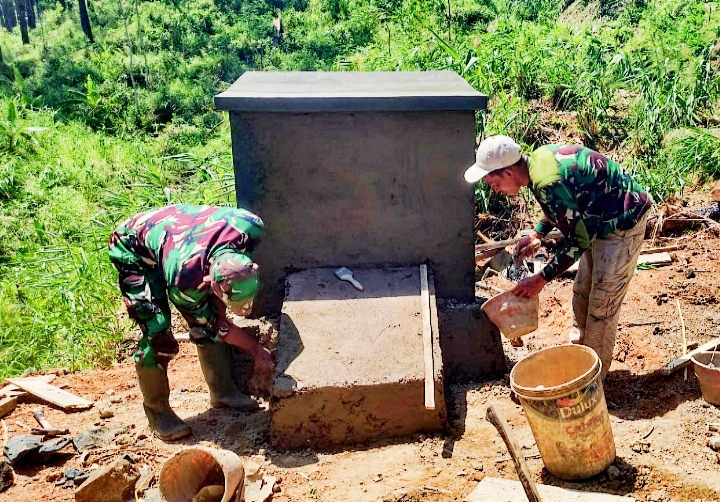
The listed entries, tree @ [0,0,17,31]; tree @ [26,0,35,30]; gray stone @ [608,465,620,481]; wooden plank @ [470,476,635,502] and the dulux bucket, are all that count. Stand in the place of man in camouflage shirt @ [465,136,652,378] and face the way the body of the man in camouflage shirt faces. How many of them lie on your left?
3

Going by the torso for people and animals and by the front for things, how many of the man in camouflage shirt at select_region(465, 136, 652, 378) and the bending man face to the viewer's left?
1

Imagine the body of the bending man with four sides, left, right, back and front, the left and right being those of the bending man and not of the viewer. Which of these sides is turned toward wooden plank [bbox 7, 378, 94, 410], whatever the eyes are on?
back

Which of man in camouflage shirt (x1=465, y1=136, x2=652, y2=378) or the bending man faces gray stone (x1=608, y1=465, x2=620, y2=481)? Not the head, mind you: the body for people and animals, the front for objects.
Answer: the bending man

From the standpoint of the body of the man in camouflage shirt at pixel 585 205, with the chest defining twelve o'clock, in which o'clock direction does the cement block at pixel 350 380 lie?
The cement block is roughly at 11 o'clock from the man in camouflage shirt.

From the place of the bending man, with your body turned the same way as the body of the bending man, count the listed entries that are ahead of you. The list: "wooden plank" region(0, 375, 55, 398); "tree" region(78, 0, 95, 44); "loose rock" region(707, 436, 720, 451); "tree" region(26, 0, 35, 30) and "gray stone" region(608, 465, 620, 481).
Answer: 2

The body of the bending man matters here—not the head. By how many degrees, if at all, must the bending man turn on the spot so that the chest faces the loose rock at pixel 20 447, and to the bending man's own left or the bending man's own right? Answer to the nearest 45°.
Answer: approximately 135° to the bending man's own right

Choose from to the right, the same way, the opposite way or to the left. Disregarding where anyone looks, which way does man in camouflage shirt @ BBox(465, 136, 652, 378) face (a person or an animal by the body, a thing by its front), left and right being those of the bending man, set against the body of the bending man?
the opposite way

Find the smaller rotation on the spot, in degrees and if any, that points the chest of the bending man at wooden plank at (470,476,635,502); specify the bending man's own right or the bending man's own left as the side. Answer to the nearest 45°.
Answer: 0° — they already face it

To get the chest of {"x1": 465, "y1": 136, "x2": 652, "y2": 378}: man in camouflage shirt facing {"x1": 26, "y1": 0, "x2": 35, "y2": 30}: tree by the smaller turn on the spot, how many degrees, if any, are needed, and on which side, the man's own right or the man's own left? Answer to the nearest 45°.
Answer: approximately 45° to the man's own right

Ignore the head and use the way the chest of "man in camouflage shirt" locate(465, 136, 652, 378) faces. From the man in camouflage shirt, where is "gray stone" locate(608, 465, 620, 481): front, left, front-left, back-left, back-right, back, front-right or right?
left

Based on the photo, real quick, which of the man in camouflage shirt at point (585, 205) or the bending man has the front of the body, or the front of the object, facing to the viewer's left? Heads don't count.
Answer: the man in camouflage shirt

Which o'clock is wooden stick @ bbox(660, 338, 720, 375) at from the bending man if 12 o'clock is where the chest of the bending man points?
The wooden stick is roughly at 11 o'clock from the bending man.

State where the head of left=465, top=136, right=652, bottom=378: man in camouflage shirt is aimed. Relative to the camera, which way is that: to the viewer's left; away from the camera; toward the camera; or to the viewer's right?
to the viewer's left

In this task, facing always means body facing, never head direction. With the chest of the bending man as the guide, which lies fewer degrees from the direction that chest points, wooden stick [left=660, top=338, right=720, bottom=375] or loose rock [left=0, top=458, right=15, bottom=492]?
the wooden stick

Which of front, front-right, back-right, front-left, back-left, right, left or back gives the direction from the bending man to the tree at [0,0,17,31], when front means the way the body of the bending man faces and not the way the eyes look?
back-left

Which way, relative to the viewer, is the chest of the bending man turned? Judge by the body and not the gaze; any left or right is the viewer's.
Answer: facing the viewer and to the right of the viewer

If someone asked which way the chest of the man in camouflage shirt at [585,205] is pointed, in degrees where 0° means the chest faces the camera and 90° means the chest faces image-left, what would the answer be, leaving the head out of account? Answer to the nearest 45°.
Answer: approximately 90°
